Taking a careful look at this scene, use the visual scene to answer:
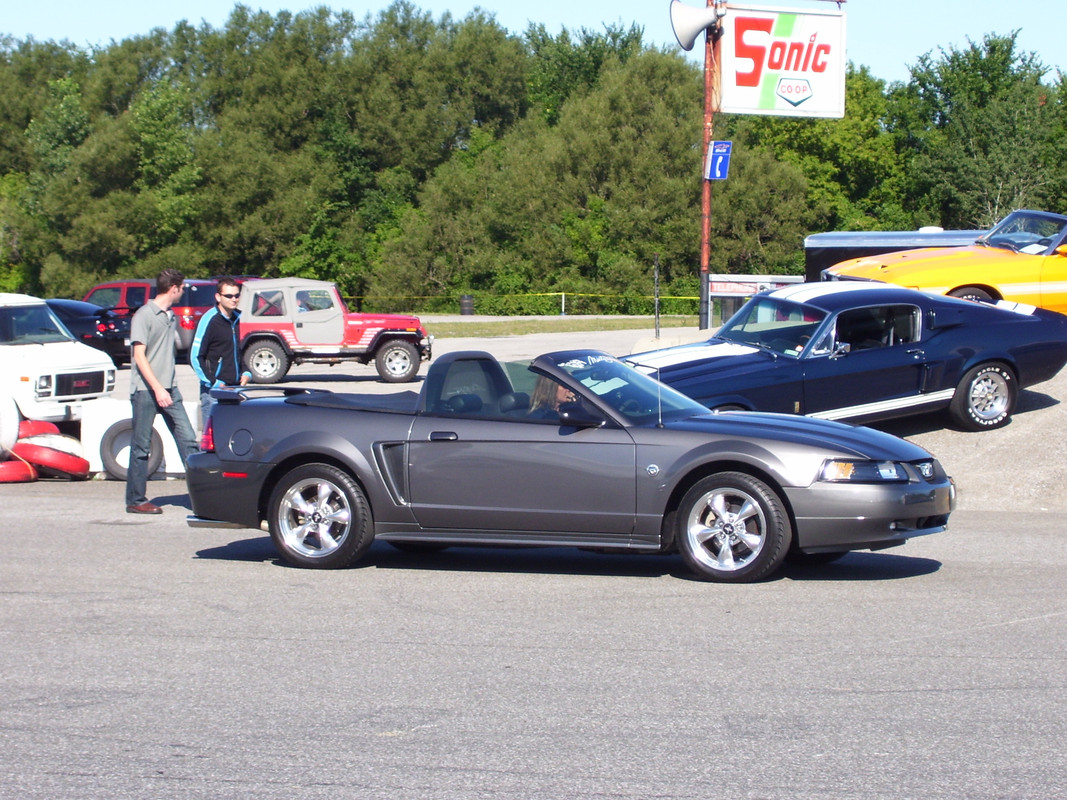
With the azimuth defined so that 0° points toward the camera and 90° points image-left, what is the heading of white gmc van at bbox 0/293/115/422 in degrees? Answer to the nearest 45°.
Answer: approximately 315°

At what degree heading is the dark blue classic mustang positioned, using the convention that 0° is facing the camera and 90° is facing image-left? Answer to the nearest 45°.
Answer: approximately 45°

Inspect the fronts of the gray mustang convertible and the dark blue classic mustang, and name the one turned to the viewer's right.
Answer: the gray mustang convertible

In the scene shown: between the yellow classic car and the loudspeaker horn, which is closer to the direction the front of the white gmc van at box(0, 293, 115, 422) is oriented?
the yellow classic car

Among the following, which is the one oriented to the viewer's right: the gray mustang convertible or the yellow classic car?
the gray mustang convertible

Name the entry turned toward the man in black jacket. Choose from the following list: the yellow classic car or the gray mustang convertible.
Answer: the yellow classic car

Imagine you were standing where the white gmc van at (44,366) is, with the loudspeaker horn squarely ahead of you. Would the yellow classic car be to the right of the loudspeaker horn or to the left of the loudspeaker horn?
right

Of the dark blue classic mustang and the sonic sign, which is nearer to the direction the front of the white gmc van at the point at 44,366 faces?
the dark blue classic mustang

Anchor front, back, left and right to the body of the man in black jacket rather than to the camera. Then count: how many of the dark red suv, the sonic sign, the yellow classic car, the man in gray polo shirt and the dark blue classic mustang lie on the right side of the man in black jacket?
1

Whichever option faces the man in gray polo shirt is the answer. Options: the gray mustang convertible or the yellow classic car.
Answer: the yellow classic car

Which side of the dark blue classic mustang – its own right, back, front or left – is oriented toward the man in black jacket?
front

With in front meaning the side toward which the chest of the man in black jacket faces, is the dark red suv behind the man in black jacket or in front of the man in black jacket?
behind

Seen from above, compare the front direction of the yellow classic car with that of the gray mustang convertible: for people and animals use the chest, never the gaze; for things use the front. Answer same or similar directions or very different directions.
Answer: very different directions

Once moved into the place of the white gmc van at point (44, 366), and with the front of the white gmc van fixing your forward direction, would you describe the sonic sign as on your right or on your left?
on your left

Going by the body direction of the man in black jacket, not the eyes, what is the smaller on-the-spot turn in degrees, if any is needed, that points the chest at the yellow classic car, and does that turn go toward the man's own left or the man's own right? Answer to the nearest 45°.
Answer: approximately 45° to the man's own left

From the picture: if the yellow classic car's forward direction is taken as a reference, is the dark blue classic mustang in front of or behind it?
in front

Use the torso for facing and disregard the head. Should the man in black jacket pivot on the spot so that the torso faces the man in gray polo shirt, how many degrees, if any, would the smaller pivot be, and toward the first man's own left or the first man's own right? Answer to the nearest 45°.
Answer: approximately 90° to the first man's own right

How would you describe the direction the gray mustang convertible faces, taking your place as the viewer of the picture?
facing to the right of the viewer

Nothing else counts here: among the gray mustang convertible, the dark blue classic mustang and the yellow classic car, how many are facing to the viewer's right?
1
